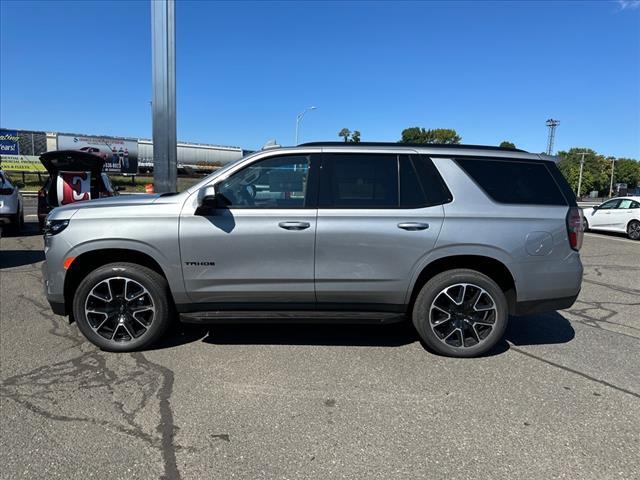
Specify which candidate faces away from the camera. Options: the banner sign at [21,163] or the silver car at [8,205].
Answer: the silver car

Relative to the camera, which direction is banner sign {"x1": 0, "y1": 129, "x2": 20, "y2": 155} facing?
toward the camera

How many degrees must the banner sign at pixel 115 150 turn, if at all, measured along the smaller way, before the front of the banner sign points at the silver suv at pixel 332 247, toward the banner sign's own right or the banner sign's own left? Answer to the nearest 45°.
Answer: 0° — it already faces it

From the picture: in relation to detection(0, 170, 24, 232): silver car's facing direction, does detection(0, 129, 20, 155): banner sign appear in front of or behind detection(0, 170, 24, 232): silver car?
in front

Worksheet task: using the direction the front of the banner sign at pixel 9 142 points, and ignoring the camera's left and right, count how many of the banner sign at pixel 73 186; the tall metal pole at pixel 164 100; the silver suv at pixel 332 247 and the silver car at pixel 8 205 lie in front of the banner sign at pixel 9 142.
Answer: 4

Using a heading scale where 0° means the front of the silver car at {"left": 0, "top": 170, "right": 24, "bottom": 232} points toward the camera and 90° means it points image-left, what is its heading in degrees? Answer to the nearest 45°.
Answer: approximately 180°

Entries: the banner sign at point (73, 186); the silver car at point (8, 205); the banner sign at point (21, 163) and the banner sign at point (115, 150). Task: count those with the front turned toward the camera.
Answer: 3

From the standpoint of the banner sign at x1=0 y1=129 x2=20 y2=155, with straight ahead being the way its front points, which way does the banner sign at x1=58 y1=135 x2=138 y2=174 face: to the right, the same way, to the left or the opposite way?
the same way

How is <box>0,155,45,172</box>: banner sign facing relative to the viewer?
toward the camera

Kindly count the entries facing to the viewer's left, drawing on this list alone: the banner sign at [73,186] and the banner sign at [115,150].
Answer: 0

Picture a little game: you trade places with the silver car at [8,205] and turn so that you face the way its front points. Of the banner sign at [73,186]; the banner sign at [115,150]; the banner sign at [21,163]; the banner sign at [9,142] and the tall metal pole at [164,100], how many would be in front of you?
3

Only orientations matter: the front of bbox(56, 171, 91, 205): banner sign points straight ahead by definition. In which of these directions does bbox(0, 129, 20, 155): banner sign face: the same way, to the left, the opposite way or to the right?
the same way

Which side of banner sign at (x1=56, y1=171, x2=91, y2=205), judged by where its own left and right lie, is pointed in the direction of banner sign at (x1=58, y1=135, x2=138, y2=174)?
back

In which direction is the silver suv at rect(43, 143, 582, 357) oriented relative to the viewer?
to the viewer's left

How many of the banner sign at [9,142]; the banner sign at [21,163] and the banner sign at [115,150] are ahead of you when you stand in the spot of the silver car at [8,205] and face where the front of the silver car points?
3
